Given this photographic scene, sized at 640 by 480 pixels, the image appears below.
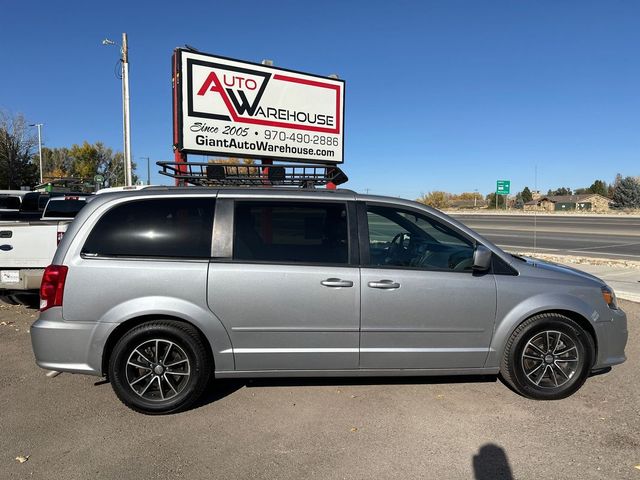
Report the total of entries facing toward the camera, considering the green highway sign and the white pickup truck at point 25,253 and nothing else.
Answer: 1

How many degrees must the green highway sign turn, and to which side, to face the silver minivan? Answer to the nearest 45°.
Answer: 0° — it already faces it

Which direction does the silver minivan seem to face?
to the viewer's right

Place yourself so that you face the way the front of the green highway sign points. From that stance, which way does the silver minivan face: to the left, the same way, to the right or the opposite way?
to the left

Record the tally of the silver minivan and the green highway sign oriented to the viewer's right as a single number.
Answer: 1

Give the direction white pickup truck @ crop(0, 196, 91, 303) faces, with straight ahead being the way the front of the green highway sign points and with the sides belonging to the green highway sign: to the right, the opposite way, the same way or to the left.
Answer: the opposite way

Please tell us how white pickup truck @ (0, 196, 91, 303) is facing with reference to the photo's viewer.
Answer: facing away from the viewer and to the right of the viewer

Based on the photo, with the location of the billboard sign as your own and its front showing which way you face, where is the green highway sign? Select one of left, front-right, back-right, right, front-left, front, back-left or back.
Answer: left

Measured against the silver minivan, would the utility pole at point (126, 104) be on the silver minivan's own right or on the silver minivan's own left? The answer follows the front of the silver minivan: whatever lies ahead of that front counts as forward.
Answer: on the silver minivan's own left

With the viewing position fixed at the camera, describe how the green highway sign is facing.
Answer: facing the viewer

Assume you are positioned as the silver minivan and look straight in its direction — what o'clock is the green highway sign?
The green highway sign is roughly at 10 o'clock from the silver minivan.

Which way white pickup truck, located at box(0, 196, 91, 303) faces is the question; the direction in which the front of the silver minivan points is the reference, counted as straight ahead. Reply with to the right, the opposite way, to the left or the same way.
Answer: to the left

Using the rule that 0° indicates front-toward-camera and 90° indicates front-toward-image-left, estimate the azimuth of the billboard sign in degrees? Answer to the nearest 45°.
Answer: approximately 315°

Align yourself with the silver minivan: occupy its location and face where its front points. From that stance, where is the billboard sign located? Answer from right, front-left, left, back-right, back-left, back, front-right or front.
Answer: left
